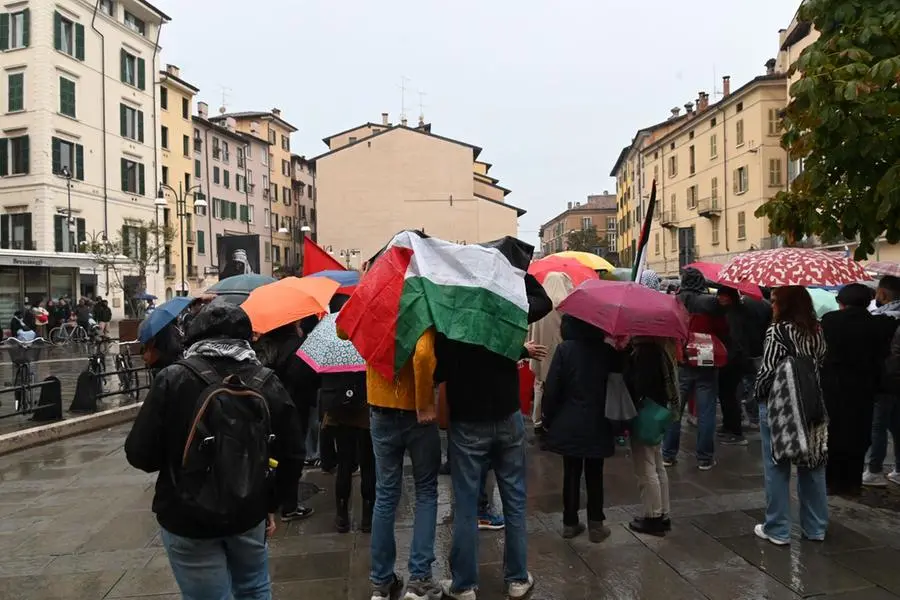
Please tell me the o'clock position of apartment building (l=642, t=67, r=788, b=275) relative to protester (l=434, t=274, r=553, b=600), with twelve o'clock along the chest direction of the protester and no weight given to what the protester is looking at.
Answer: The apartment building is roughly at 1 o'clock from the protester.

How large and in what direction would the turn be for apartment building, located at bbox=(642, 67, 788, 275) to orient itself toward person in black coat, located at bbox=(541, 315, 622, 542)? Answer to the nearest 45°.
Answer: approximately 45° to its left

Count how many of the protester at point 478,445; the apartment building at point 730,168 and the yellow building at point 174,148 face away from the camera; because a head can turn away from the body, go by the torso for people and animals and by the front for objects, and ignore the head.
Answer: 1

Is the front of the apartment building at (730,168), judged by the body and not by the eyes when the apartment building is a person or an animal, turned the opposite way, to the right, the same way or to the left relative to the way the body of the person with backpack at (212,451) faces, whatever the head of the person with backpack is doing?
to the left

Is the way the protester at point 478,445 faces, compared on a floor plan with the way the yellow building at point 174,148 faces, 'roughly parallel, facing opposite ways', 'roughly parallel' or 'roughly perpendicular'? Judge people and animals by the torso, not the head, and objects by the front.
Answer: roughly perpendicular

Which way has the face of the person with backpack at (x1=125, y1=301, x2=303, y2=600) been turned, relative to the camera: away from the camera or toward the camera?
away from the camera

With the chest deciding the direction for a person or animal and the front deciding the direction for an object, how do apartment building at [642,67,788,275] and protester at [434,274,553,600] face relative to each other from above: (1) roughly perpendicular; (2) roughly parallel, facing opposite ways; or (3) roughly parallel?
roughly perpendicular

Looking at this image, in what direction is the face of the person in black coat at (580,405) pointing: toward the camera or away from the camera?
away from the camera

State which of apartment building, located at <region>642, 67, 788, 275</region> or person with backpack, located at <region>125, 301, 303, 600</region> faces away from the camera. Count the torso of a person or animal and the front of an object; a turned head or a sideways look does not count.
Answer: the person with backpack

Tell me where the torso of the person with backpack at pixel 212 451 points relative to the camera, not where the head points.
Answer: away from the camera

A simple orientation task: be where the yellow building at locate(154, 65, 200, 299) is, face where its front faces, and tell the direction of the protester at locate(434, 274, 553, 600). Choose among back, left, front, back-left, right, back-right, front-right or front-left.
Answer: front-right

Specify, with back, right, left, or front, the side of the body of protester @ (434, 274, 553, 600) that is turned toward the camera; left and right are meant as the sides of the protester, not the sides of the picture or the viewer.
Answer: back

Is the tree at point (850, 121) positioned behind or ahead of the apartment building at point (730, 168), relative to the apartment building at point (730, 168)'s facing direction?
ahead

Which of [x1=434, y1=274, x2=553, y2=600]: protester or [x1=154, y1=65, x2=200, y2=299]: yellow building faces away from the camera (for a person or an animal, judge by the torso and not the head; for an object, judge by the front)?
the protester

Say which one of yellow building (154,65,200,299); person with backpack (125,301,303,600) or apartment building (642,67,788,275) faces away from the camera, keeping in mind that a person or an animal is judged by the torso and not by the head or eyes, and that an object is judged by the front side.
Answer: the person with backpack

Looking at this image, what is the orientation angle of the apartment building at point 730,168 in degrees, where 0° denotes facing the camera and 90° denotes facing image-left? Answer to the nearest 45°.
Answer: approximately 45°

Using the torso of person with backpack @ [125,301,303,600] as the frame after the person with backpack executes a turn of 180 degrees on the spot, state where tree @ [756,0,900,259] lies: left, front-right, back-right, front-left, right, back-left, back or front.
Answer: left

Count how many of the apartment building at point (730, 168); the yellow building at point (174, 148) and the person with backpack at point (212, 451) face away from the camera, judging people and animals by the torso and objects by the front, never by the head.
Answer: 1
